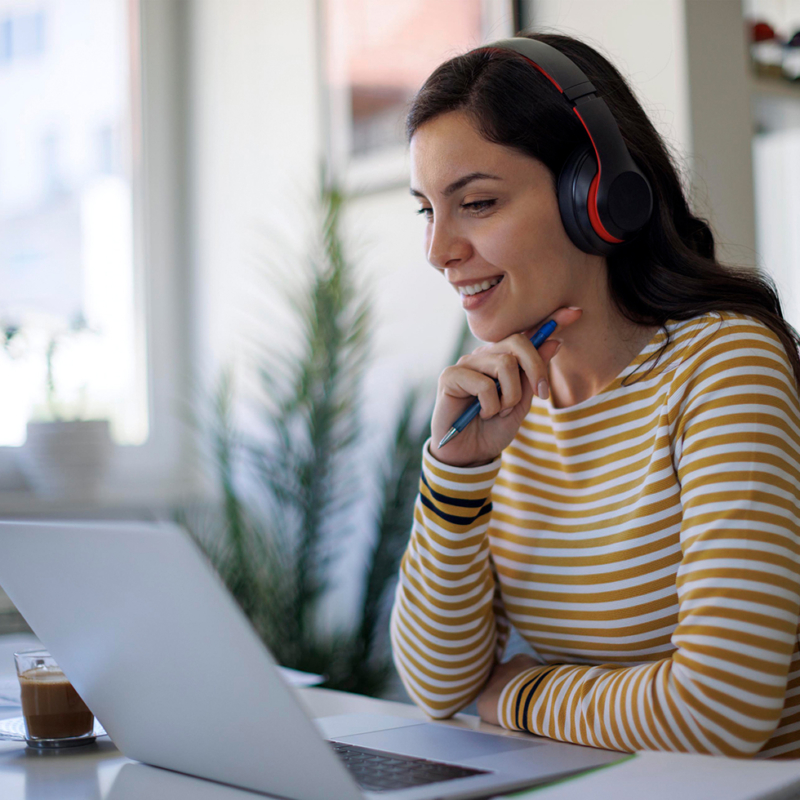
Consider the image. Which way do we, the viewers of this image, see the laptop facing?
facing away from the viewer and to the right of the viewer

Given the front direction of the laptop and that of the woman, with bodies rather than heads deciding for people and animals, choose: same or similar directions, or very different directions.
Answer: very different directions
